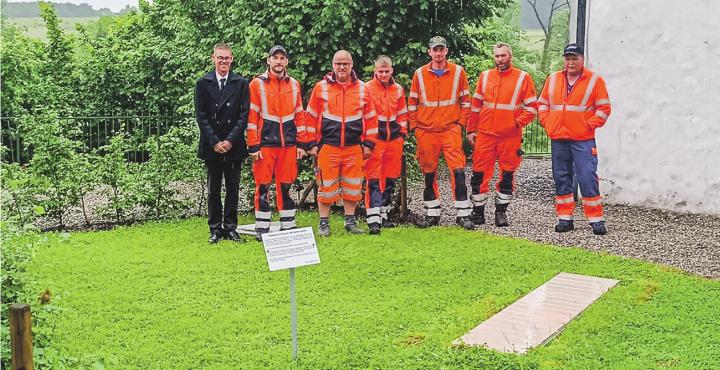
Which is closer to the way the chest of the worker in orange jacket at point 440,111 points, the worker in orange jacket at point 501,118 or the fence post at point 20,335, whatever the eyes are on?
the fence post

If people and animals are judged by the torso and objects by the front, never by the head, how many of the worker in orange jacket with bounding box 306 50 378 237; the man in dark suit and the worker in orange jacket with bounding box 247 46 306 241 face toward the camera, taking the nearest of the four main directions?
3

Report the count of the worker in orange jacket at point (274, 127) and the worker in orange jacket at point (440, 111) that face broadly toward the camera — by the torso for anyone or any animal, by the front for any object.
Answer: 2

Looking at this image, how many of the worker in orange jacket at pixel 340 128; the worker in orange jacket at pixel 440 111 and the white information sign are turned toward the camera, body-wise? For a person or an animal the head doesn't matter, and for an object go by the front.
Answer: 3

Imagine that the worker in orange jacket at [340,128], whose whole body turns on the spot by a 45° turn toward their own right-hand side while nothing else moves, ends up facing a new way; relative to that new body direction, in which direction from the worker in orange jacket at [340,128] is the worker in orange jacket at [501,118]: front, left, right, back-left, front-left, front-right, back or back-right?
back-left

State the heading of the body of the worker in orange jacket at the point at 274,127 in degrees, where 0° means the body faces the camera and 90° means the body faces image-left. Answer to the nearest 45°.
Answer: approximately 0°

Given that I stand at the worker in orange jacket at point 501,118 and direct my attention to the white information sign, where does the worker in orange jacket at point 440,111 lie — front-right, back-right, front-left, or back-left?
front-right

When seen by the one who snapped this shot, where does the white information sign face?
facing the viewer

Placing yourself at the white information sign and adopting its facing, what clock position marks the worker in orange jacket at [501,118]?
The worker in orange jacket is roughly at 7 o'clock from the white information sign.

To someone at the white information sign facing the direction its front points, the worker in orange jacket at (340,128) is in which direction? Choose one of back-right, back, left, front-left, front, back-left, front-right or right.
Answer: back

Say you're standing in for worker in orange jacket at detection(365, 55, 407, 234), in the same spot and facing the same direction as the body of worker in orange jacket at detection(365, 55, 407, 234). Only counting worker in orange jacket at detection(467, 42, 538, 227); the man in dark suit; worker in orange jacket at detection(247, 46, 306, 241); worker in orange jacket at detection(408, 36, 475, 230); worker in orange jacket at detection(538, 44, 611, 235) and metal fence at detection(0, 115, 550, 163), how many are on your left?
3

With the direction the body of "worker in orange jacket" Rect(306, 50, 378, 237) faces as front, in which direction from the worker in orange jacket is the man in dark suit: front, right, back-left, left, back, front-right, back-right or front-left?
right

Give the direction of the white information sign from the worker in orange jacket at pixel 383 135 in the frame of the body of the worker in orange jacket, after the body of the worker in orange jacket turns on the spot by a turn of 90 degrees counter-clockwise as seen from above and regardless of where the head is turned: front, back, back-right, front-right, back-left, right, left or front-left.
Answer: right

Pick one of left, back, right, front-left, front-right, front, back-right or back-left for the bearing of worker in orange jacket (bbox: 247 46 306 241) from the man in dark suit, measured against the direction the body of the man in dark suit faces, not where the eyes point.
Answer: left

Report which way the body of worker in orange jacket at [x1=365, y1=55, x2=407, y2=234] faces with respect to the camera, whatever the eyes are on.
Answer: toward the camera
